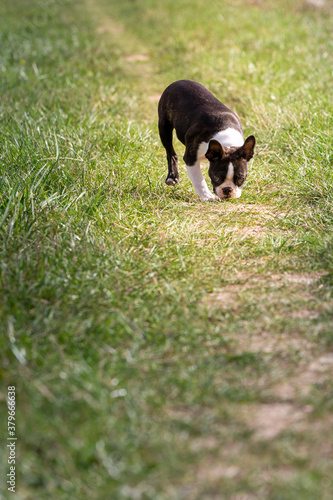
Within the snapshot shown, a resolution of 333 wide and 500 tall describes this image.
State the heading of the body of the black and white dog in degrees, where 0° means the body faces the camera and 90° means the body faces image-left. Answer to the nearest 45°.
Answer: approximately 315°
